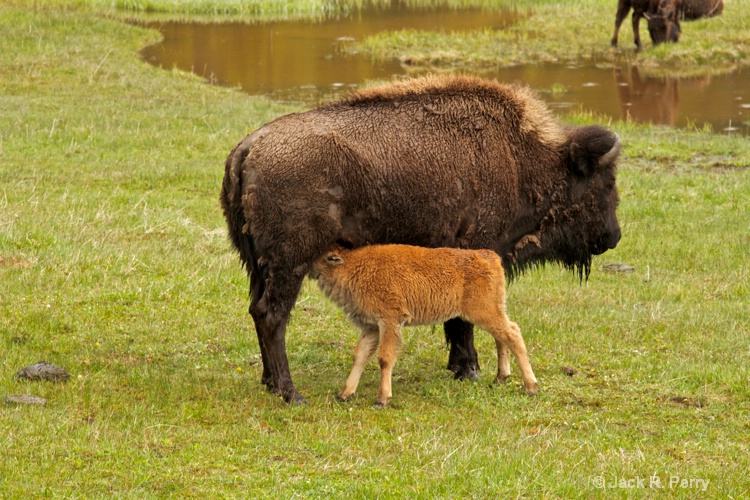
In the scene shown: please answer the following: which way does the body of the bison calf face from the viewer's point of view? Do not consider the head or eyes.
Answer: to the viewer's left

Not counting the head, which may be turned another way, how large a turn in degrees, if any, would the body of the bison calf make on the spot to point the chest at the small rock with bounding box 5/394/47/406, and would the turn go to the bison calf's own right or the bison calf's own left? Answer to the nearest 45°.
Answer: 0° — it already faces it

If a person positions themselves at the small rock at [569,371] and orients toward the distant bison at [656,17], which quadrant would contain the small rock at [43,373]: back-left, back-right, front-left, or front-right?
back-left

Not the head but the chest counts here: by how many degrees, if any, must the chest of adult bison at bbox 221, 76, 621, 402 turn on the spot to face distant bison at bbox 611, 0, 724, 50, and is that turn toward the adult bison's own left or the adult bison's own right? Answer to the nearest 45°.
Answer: approximately 90° to the adult bison's own left

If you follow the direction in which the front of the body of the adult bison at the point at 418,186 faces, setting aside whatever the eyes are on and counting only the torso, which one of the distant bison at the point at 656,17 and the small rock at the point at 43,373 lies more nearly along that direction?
the distant bison

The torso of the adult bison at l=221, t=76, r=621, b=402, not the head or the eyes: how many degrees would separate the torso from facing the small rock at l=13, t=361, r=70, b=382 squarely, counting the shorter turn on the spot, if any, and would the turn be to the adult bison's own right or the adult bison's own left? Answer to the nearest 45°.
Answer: approximately 180°

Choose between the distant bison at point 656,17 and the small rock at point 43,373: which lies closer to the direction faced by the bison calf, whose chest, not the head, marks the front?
the small rock

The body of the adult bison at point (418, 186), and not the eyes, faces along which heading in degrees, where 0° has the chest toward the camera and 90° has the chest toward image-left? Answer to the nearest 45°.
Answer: approximately 270°

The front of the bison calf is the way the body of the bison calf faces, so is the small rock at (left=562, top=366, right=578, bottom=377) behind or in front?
behind

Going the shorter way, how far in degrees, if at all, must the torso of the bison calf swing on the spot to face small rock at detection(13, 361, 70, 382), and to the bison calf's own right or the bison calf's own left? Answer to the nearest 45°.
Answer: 0° — it already faces it

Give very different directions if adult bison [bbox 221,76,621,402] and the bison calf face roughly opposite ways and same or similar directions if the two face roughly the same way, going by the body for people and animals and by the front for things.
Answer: very different directions

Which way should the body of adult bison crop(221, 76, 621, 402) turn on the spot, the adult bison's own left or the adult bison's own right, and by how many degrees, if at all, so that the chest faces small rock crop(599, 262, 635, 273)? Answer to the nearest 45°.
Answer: approximately 45° to the adult bison's own left
